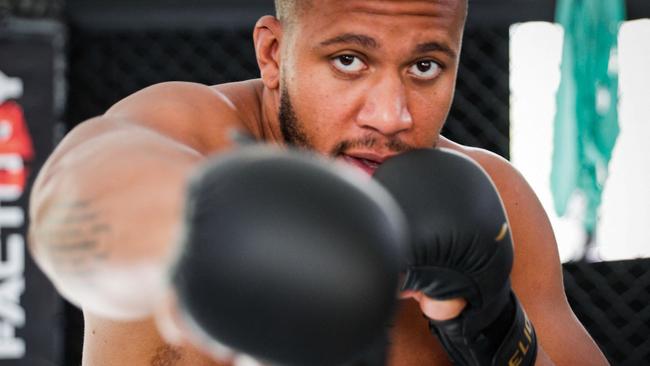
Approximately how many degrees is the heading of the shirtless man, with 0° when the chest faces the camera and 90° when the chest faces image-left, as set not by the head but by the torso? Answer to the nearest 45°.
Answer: approximately 315°

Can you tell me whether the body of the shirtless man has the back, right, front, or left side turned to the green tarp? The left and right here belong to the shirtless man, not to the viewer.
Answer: back
